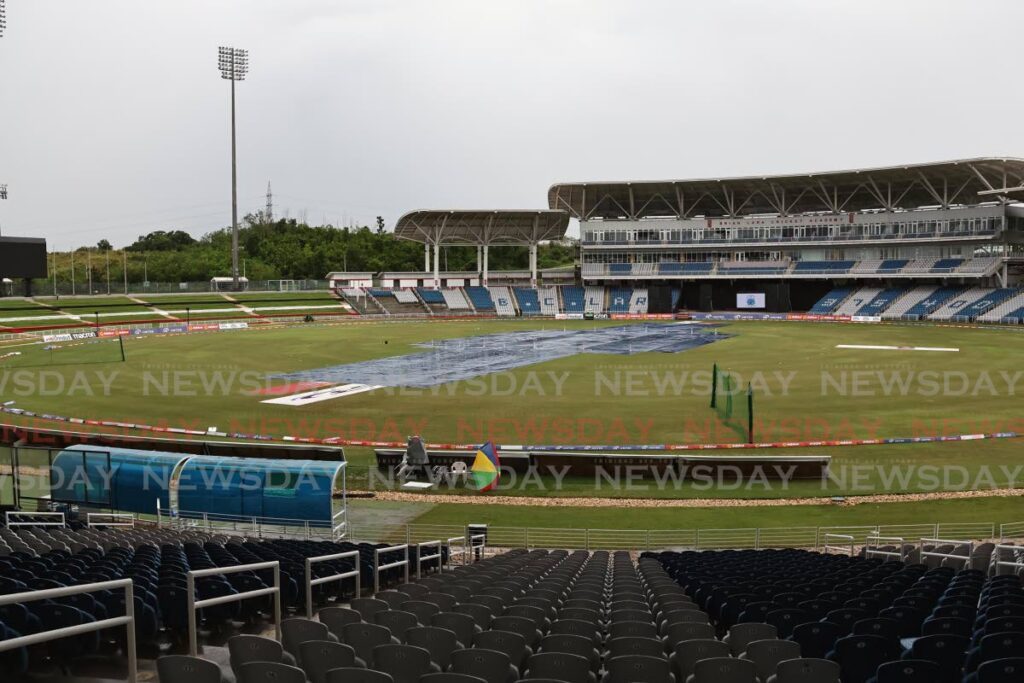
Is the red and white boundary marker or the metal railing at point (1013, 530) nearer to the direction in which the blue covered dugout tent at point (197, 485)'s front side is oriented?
the red and white boundary marker

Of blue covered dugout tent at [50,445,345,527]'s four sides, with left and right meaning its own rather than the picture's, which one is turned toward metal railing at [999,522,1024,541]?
right

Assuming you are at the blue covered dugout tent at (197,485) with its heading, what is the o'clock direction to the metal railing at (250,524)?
The metal railing is roughly at 4 o'clock from the blue covered dugout tent.

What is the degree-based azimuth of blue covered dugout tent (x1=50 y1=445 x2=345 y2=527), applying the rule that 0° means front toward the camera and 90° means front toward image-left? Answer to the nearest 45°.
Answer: approximately 180°
